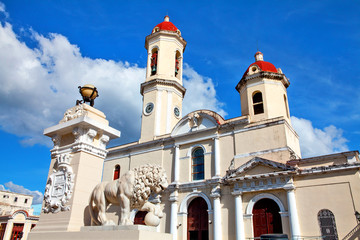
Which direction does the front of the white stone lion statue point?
to the viewer's right

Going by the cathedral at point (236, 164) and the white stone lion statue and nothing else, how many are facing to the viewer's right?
1

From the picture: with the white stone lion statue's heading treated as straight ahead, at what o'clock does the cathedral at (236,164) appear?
The cathedral is roughly at 10 o'clock from the white stone lion statue.

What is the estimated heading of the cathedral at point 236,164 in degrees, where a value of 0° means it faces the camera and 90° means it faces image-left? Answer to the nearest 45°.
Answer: approximately 45°
